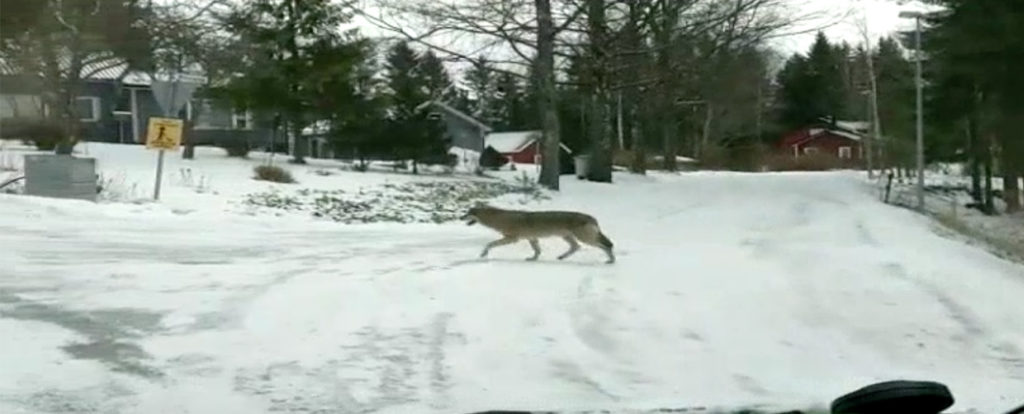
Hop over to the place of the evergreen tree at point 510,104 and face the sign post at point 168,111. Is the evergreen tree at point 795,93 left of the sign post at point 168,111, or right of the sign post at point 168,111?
left

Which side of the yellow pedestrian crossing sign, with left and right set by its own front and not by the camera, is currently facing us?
front

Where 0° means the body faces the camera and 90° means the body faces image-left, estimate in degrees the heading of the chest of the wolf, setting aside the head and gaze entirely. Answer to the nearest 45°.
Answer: approximately 90°

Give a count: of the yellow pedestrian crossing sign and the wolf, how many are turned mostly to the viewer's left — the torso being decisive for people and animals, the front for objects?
1

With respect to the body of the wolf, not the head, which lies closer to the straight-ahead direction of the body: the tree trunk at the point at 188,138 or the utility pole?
the tree trunk

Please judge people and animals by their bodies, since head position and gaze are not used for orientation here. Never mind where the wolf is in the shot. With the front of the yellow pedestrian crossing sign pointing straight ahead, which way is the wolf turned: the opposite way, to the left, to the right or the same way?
to the right

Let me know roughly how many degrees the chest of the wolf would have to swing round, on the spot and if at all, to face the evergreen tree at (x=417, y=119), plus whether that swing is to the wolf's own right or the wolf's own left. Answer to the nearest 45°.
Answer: approximately 90° to the wolf's own right

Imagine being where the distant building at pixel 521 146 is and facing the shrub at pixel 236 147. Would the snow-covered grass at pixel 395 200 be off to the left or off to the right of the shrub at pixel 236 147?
left

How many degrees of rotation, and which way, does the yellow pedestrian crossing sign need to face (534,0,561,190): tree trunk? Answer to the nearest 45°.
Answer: approximately 135° to its left

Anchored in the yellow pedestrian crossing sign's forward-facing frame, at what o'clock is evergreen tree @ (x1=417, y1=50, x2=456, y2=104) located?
The evergreen tree is roughly at 7 o'clock from the yellow pedestrian crossing sign.

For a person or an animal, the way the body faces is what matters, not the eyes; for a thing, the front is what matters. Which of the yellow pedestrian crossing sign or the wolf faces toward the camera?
the yellow pedestrian crossing sign
